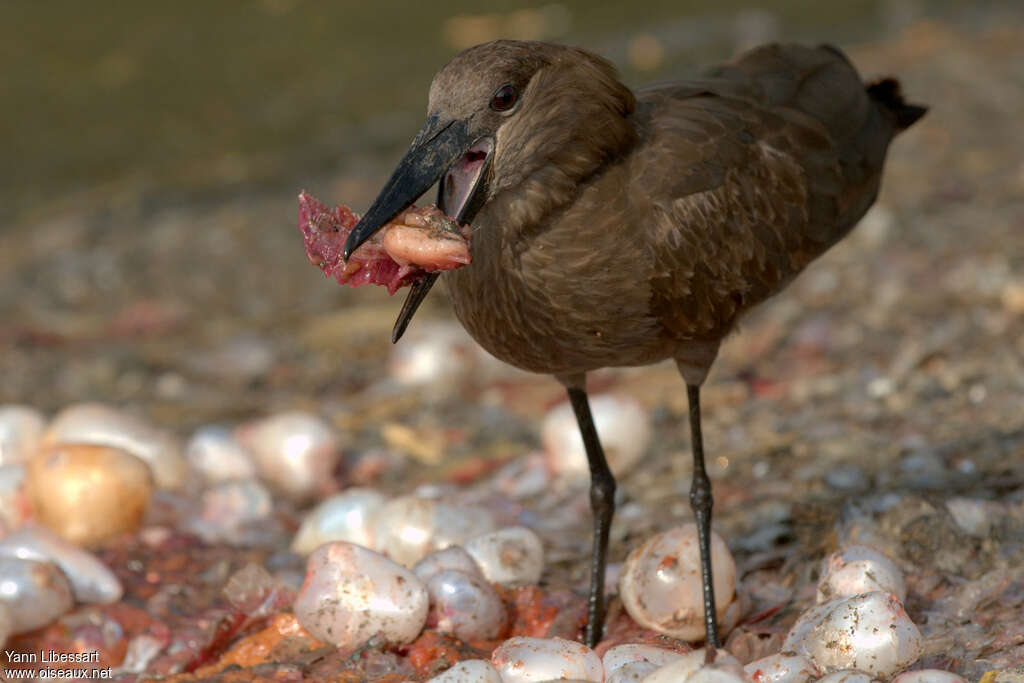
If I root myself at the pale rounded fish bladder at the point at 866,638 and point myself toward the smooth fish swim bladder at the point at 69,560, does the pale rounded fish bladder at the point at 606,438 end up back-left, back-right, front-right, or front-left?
front-right

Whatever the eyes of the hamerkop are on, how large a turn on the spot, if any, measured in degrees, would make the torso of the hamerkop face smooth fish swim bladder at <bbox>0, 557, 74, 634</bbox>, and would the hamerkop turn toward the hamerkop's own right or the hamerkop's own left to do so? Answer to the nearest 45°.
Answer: approximately 45° to the hamerkop's own right

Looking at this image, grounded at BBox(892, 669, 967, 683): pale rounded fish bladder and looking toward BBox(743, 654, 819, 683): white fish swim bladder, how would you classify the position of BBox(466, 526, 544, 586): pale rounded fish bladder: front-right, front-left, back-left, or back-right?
front-right

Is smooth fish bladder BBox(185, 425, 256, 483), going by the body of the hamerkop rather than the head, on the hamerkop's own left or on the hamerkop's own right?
on the hamerkop's own right

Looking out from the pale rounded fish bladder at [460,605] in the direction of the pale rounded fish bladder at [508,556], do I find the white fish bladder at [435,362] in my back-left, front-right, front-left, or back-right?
front-left

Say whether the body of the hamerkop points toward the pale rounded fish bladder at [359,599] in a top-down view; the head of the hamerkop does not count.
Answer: yes

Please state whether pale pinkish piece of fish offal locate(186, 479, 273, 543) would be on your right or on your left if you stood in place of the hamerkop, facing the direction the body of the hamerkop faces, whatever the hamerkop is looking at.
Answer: on your right

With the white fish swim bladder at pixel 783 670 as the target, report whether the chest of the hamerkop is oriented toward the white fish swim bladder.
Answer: no

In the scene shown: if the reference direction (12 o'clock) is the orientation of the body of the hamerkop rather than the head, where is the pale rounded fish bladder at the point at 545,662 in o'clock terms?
The pale rounded fish bladder is roughly at 11 o'clock from the hamerkop.

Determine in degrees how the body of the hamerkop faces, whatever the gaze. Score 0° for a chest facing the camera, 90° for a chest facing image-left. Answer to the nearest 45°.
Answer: approximately 45°

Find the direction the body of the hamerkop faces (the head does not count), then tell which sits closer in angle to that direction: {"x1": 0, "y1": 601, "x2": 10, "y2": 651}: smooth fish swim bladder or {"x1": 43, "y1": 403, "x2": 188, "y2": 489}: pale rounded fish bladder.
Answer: the smooth fish swim bladder
